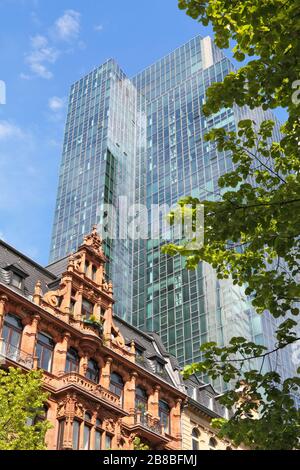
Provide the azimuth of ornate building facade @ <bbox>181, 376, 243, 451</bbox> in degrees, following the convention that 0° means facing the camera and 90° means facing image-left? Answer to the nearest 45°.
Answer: approximately 315°

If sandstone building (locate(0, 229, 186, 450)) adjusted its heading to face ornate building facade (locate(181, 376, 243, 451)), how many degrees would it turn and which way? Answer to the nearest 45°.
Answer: approximately 90° to its left

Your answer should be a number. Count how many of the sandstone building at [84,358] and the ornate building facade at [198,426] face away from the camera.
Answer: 0

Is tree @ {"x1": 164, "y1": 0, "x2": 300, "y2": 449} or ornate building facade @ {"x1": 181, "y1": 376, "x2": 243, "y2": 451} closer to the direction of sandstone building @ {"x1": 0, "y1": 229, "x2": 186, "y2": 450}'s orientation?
the tree

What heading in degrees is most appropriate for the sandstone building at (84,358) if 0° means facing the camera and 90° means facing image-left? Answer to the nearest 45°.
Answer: approximately 315°

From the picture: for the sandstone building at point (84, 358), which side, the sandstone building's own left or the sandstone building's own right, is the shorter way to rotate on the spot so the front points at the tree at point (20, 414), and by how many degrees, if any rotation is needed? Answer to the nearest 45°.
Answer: approximately 45° to the sandstone building's own right

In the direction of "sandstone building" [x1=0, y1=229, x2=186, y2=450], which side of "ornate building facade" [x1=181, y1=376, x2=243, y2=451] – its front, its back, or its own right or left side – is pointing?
right

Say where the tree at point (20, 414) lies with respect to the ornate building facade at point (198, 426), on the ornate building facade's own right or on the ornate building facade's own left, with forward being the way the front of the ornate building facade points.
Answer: on the ornate building facade's own right

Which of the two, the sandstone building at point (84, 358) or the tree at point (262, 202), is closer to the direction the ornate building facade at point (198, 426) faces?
the tree

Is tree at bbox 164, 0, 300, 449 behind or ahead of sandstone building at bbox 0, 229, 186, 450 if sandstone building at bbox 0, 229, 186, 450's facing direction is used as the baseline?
ahead
